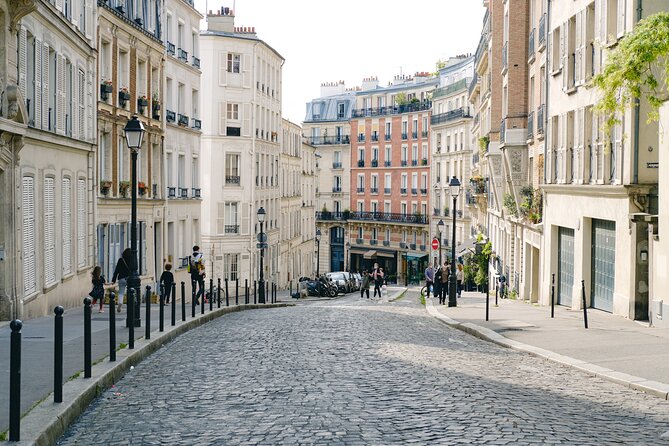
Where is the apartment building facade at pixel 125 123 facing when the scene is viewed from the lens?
facing the viewer and to the right of the viewer

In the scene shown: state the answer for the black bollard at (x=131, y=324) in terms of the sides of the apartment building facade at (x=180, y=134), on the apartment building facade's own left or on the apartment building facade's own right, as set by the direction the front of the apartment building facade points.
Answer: on the apartment building facade's own right

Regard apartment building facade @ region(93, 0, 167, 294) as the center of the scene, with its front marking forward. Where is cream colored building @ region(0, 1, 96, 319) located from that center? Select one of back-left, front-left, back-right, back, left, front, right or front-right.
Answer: front-right

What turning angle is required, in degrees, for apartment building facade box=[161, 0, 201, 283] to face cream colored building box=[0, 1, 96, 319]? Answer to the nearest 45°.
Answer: approximately 45° to its right

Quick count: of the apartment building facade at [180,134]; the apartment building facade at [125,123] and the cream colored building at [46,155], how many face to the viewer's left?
0

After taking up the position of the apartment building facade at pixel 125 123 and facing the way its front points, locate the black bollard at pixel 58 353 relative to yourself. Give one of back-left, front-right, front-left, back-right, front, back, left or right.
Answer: front-right

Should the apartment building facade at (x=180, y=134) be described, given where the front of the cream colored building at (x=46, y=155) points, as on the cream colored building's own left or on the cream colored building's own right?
on the cream colored building's own left

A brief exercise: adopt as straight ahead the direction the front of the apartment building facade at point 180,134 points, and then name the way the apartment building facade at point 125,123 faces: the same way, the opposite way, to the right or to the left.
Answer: the same way

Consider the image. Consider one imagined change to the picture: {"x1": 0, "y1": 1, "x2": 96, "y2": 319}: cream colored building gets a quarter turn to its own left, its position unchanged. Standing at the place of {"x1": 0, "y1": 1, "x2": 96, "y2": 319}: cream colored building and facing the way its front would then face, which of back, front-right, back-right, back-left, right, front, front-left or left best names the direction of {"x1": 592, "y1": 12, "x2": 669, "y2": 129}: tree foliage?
right

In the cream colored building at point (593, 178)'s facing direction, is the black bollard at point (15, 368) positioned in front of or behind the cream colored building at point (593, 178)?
in front

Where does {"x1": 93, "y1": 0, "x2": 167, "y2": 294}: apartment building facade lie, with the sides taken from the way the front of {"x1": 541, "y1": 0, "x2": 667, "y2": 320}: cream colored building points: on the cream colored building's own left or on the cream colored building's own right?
on the cream colored building's own right

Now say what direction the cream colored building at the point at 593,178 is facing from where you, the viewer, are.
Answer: facing the viewer and to the left of the viewer

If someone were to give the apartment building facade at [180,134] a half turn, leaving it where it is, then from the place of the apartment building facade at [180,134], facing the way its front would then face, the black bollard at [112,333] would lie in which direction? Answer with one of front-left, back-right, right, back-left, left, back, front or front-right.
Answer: back-left

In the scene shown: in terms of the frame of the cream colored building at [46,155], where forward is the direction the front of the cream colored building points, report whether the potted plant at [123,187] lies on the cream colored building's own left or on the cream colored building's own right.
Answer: on the cream colored building's own left

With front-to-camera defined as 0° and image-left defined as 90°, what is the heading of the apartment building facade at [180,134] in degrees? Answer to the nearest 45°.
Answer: approximately 315°

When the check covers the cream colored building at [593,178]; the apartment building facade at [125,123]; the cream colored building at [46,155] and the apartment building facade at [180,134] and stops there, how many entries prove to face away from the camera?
0
